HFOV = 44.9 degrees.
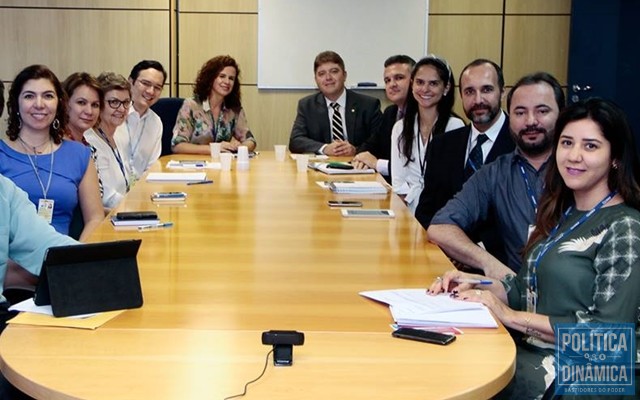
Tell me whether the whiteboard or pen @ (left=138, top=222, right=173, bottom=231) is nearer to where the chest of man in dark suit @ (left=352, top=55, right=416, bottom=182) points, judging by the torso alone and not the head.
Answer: the pen

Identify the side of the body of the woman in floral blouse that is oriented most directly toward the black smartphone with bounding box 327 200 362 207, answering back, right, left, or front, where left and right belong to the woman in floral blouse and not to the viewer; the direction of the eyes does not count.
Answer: front

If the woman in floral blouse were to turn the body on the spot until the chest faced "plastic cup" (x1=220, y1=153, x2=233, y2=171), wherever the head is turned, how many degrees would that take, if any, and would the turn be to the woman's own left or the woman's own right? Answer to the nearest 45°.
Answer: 0° — they already face it

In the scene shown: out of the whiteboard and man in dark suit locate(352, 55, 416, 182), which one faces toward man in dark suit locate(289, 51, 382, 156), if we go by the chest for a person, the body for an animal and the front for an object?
the whiteboard

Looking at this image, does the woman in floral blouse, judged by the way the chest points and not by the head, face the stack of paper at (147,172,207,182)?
yes

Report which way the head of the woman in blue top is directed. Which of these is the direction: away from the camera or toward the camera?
toward the camera

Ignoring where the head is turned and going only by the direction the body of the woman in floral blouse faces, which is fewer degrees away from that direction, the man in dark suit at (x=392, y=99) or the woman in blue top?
the woman in blue top

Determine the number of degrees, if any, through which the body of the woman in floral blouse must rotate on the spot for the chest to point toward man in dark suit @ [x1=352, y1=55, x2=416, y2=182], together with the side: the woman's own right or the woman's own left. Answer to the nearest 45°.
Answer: approximately 90° to the woman's own left

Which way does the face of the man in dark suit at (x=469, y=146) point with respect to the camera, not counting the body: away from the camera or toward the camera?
toward the camera

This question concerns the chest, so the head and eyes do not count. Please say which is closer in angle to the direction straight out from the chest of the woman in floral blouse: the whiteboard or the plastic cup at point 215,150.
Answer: the plastic cup

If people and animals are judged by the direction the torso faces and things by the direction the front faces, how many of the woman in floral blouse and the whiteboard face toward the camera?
2

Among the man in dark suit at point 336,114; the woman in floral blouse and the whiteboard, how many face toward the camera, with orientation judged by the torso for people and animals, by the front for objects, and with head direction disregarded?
3

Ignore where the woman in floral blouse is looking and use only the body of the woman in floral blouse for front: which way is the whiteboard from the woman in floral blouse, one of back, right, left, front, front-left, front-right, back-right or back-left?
back-left

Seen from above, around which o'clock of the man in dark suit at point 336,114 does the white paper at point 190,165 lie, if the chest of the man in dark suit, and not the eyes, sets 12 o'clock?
The white paper is roughly at 1 o'clock from the man in dark suit.

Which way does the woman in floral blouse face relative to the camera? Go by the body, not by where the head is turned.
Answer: toward the camera

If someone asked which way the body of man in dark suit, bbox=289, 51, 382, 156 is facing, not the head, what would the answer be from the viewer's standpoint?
toward the camera

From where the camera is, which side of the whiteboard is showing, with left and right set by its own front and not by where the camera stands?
front

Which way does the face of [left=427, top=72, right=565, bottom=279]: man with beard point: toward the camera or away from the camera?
toward the camera

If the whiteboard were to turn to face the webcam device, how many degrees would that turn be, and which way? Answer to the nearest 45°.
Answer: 0° — it already faces it
